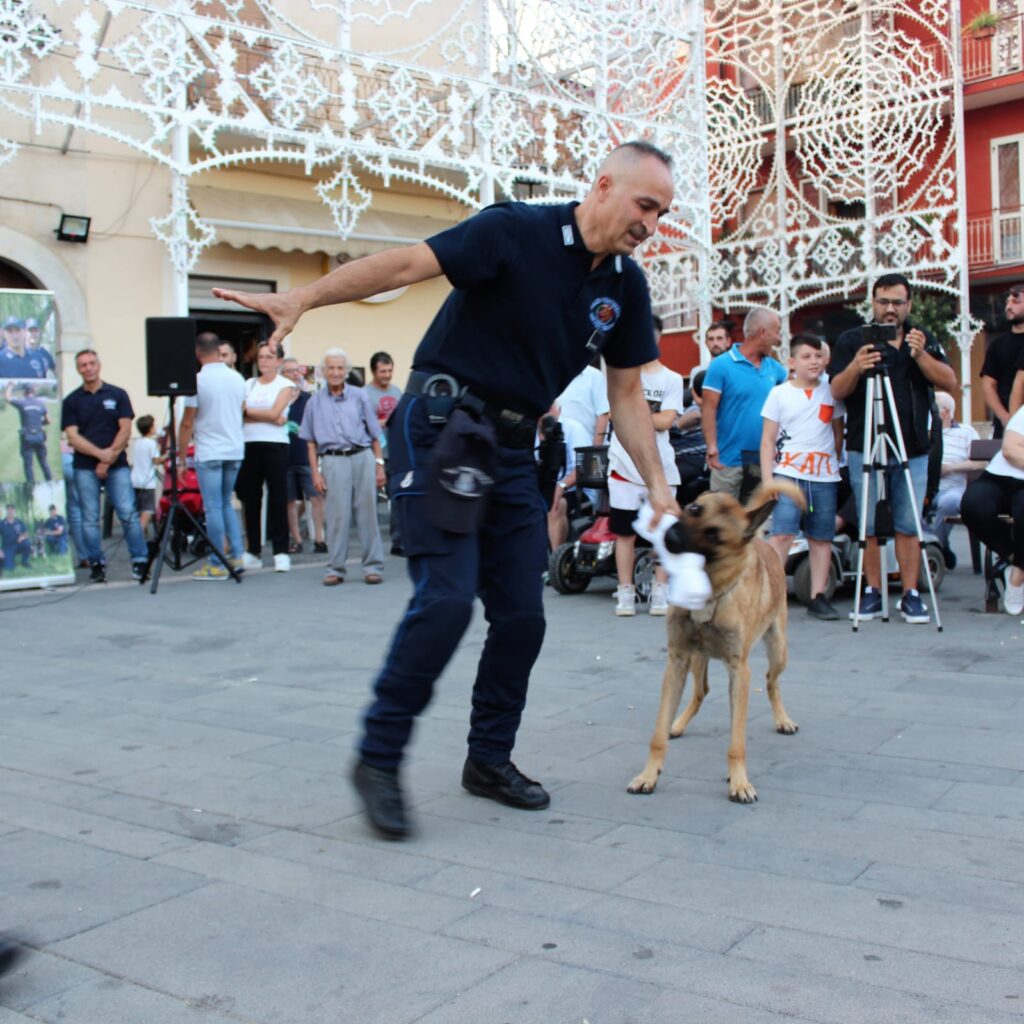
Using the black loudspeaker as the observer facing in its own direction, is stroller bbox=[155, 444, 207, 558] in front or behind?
behind

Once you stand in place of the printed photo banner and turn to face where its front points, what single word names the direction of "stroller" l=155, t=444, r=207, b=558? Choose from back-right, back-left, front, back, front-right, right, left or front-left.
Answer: back-left

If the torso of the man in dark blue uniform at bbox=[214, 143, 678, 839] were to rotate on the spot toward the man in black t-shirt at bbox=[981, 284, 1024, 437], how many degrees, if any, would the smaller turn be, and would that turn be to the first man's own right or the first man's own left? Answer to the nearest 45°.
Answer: approximately 90° to the first man's own left

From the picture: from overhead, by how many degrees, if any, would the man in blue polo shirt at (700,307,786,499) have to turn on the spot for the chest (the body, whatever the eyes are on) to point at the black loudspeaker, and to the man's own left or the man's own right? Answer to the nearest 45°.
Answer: approximately 135° to the man's own right

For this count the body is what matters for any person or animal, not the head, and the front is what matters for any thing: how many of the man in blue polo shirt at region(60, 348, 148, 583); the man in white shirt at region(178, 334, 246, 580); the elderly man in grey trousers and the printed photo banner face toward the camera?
3

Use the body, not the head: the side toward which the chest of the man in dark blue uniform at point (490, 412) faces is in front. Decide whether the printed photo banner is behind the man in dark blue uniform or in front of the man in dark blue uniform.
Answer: behind

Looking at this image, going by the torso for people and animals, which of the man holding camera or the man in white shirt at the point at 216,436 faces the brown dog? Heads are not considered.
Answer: the man holding camera

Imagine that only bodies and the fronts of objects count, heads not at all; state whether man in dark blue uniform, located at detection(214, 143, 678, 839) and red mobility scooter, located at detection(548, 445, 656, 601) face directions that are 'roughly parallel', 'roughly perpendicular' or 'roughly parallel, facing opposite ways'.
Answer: roughly perpendicular

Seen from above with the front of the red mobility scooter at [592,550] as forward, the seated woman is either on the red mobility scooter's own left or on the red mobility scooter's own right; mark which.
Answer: on the red mobility scooter's own left

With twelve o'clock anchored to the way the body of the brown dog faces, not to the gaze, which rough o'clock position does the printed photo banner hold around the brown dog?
The printed photo banner is roughly at 3 o'clock from the brown dog.

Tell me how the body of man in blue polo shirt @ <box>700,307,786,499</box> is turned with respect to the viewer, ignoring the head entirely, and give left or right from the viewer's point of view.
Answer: facing the viewer and to the right of the viewer

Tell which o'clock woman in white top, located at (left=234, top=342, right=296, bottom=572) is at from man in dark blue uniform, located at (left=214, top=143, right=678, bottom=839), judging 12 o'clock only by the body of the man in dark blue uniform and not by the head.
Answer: The woman in white top is roughly at 7 o'clock from the man in dark blue uniform.

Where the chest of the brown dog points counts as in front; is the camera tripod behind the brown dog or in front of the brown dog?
behind
